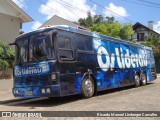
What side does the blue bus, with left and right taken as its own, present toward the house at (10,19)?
right

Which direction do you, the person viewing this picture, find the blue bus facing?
facing the viewer and to the left of the viewer
